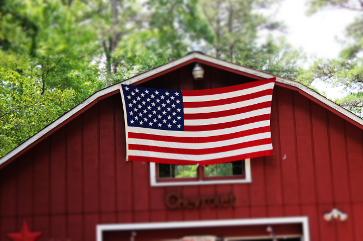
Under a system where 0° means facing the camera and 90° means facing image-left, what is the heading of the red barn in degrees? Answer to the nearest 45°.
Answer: approximately 0°

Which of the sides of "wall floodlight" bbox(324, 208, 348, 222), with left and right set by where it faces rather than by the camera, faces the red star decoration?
right

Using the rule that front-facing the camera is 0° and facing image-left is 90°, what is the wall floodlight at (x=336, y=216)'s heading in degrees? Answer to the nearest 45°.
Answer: approximately 0°

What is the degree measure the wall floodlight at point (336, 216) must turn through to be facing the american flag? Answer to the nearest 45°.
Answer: approximately 90° to its right
